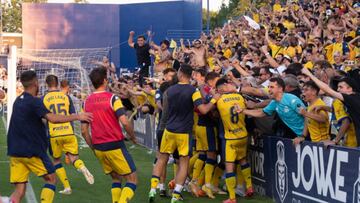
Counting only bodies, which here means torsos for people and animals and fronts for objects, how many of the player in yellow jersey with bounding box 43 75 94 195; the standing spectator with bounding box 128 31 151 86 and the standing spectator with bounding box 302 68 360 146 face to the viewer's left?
1

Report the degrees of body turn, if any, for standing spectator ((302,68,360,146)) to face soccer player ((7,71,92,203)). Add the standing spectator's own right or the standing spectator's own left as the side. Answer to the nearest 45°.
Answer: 0° — they already face them

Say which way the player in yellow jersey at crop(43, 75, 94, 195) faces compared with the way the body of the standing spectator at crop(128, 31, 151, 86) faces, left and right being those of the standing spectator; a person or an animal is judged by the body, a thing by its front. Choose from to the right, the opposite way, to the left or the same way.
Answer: the opposite way

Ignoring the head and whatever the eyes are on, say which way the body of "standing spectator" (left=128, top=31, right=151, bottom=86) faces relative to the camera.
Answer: toward the camera

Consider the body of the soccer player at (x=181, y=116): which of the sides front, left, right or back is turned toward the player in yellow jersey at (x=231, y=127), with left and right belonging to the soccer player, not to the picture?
right

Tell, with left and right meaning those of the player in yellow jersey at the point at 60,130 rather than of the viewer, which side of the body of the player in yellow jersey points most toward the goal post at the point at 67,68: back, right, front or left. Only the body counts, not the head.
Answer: front

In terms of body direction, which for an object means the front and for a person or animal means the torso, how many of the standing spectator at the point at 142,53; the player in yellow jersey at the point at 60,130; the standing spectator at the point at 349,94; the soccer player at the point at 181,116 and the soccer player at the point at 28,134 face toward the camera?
1

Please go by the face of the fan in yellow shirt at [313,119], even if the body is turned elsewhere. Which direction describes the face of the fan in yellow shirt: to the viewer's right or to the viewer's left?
to the viewer's left

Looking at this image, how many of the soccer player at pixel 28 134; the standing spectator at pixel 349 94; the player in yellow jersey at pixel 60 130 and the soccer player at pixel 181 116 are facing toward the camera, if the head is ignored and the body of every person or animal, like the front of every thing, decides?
0

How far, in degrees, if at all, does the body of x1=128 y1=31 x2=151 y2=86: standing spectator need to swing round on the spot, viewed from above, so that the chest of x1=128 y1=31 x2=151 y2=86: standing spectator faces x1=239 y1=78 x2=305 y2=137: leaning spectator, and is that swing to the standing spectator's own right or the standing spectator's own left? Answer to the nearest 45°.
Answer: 0° — they already face them

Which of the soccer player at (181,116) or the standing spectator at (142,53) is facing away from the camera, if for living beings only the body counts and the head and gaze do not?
the soccer player

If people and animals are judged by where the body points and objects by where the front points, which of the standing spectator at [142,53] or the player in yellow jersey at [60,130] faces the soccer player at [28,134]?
the standing spectator

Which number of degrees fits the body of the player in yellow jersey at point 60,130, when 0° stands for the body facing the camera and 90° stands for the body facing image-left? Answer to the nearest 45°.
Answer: approximately 180°

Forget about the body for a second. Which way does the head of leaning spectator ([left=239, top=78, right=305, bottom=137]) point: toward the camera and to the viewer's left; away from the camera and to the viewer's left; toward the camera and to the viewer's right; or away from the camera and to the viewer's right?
toward the camera and to the viewer's left

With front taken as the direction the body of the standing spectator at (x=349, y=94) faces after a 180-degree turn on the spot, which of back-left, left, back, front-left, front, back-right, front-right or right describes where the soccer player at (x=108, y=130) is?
back

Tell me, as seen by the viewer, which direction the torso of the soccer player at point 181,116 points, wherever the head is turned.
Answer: away from the camera

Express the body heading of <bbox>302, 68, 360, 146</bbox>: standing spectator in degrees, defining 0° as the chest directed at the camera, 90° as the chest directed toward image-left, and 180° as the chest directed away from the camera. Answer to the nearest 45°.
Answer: approximately 90°

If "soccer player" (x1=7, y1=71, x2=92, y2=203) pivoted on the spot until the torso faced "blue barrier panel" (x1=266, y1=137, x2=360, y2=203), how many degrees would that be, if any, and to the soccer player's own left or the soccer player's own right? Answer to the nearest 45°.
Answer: approximately 45° to the soccer player's own right

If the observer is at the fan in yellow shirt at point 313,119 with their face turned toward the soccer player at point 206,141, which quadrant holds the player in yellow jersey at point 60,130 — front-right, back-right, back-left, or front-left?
front-left

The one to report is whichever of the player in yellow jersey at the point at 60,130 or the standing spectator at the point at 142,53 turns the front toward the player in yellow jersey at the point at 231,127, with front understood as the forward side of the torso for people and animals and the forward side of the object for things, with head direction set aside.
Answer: the standing spectator
